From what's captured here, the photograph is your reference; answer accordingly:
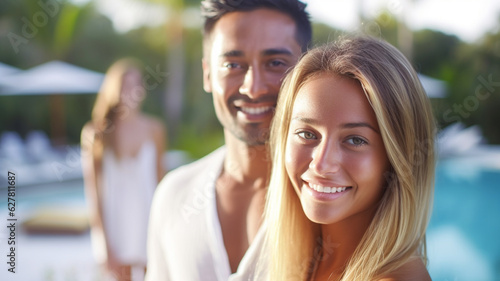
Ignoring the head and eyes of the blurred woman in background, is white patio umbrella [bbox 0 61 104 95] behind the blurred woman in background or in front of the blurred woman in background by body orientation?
behind

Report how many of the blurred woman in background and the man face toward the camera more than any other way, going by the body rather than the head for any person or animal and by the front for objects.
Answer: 2

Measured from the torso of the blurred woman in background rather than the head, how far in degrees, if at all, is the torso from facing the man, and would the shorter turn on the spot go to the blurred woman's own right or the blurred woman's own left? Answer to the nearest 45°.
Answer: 0° — they already face them

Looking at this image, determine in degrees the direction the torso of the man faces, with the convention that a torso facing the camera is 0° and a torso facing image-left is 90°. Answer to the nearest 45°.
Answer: approximately 0°

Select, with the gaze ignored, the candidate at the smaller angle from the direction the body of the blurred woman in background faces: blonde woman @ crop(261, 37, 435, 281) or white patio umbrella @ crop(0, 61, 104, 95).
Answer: the blonde woman

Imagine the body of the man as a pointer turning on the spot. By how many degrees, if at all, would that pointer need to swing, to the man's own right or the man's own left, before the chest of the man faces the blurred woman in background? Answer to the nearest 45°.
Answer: approximately 180°

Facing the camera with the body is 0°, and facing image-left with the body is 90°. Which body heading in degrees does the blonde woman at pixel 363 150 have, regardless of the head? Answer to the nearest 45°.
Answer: approximately 45°

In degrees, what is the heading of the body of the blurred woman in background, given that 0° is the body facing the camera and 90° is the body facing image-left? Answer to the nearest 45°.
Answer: approximately 0°
